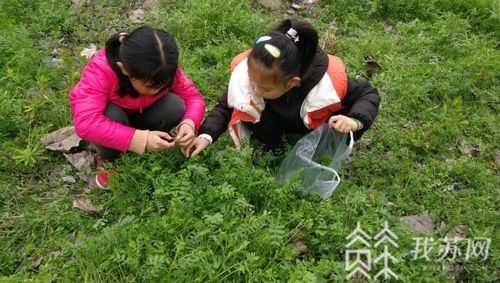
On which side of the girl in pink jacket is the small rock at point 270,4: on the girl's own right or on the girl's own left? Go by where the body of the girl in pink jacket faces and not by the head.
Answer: on the girl's own left

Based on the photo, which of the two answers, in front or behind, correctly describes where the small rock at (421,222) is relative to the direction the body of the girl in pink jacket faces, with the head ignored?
in front

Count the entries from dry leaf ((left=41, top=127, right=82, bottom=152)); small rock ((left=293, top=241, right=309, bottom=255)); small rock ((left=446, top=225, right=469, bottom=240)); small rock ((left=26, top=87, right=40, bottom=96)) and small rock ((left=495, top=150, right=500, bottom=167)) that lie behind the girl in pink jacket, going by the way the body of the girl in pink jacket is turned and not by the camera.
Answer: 2

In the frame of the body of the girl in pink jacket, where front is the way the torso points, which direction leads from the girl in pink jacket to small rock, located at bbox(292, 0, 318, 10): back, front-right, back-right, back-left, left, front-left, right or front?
left

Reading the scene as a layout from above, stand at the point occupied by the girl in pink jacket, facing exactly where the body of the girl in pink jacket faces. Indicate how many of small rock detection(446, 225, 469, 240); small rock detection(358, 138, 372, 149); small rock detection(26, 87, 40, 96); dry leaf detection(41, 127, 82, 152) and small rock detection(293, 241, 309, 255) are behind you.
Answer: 2

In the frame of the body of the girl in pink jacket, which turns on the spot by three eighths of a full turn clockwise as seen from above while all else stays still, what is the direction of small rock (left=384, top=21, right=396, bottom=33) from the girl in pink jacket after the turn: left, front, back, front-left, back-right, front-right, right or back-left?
back-right

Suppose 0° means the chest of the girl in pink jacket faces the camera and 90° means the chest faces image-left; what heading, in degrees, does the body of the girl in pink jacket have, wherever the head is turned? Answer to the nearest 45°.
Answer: approximately 315°

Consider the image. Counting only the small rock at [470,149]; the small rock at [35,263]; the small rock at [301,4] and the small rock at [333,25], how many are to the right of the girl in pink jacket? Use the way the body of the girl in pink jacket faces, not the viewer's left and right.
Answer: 1

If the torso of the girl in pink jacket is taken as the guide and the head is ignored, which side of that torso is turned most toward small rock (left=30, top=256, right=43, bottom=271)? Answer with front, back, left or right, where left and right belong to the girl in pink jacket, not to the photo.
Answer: right

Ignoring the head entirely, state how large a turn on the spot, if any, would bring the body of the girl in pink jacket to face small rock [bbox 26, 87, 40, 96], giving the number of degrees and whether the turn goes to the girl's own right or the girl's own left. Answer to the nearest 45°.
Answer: approximately 180°

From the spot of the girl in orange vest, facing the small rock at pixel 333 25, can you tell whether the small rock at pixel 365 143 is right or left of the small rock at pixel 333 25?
right

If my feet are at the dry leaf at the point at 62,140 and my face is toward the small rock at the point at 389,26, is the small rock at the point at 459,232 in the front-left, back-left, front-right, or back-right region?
front-right

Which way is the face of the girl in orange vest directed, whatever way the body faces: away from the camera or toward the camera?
toward the camera

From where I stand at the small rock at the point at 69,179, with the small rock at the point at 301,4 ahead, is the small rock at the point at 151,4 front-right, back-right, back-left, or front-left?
front-left

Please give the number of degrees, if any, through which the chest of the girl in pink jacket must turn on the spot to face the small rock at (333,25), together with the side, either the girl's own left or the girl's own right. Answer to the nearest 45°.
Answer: approximately 90° to the girl's own left

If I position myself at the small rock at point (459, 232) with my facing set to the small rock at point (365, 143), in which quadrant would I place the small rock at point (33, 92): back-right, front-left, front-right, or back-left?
front-left
